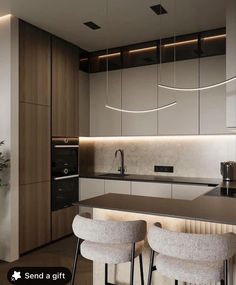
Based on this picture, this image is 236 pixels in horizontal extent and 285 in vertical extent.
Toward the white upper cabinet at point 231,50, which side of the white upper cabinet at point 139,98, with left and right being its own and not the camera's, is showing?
left

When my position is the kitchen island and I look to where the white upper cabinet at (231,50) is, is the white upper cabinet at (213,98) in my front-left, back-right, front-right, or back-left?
front-left

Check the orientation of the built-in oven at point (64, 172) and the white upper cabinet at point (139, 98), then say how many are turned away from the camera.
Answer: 0

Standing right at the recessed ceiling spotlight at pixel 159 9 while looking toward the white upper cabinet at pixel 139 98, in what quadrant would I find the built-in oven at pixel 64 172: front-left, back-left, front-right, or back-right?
front-left

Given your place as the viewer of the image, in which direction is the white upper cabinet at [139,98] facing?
facing the viewer and to the left of the viewer

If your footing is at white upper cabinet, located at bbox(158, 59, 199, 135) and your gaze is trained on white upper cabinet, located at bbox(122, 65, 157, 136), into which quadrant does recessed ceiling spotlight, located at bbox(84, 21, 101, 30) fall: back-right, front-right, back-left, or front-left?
front-left

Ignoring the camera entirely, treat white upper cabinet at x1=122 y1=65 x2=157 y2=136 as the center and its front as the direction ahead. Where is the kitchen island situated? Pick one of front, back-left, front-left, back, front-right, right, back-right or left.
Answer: front-left

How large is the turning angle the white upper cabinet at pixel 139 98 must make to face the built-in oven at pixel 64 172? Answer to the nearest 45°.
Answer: approximately 45° to its right

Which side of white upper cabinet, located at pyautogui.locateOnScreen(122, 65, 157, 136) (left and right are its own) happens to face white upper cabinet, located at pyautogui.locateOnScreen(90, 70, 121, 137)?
right

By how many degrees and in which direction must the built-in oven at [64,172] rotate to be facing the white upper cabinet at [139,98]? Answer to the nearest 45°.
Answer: approximately 45° to its left

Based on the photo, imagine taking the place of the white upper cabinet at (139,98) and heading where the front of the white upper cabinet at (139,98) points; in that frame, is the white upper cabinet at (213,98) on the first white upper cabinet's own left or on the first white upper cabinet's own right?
on the first white upper cabinet's own left

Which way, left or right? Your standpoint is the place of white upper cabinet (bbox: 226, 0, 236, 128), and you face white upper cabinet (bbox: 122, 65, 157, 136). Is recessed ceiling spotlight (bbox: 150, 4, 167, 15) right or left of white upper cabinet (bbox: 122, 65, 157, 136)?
left
